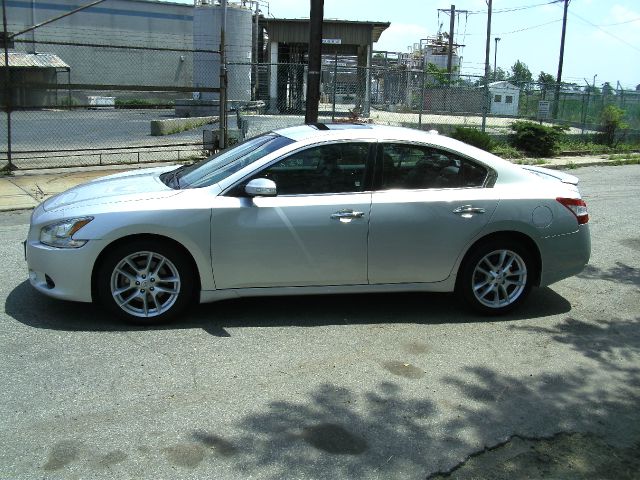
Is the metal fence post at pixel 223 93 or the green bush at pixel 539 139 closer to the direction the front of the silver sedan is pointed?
the metal fence post

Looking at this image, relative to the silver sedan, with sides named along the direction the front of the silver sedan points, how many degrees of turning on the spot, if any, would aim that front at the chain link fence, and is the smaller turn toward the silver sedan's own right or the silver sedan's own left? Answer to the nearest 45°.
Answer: approximately 90° to the silver sedan's own right

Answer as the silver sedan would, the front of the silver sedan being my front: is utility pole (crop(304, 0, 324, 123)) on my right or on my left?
on my right

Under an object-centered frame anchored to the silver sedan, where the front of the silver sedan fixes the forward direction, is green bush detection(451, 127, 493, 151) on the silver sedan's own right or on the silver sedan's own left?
on the silver sedan's own right

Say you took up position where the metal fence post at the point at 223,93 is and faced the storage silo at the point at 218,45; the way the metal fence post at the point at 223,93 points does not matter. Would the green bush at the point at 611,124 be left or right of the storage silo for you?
right

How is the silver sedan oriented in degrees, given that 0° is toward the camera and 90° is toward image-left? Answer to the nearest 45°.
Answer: approximately 90°

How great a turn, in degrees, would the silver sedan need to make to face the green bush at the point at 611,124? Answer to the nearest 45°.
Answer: approximately 135° to its right

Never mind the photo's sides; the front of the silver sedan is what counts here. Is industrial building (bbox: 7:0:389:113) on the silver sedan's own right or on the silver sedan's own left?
on the silver sedan's own right
